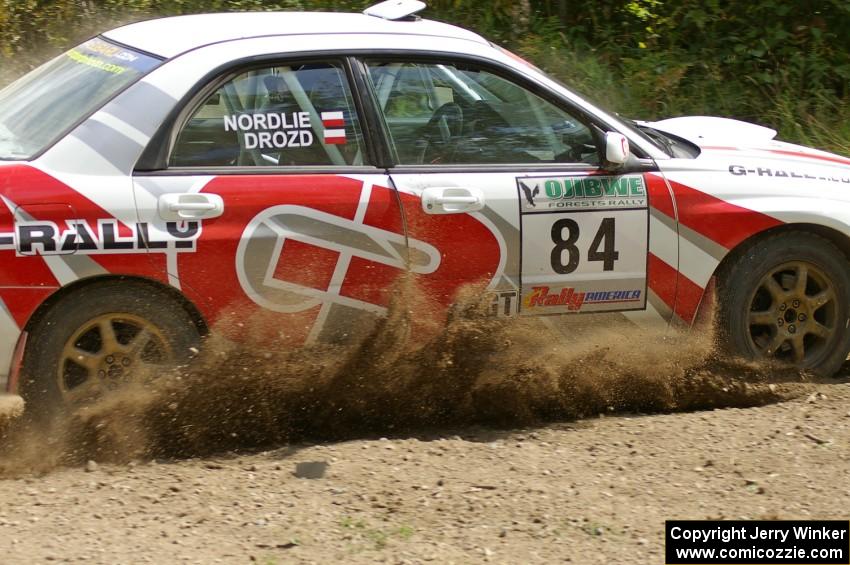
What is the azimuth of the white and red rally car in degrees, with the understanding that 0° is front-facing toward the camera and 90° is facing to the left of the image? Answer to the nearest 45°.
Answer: approximately 270°
